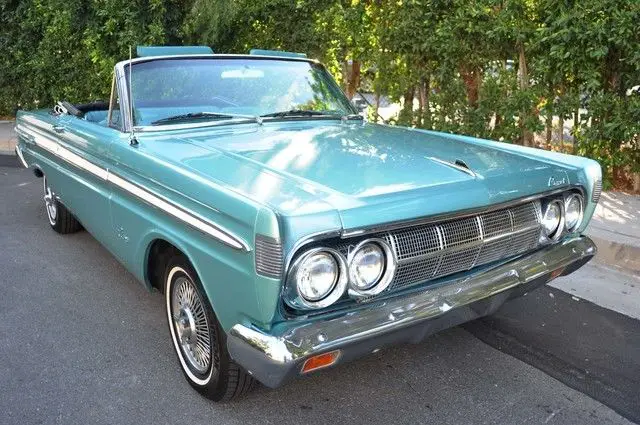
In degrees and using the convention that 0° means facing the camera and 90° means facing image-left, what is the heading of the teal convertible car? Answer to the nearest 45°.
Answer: approximately 315°
